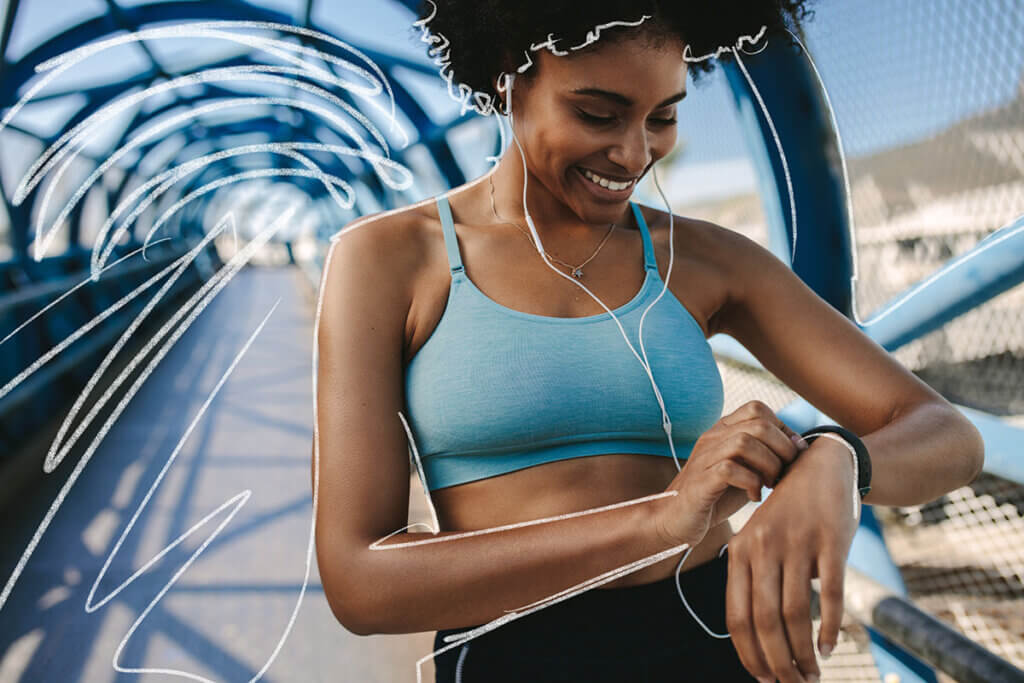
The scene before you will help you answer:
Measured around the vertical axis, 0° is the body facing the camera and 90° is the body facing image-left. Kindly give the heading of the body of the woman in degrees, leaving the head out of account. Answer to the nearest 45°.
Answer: approximately 315°

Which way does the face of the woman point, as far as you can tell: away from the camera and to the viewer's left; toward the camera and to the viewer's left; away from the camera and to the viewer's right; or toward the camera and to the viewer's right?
toward the camera and to the viewer's right
